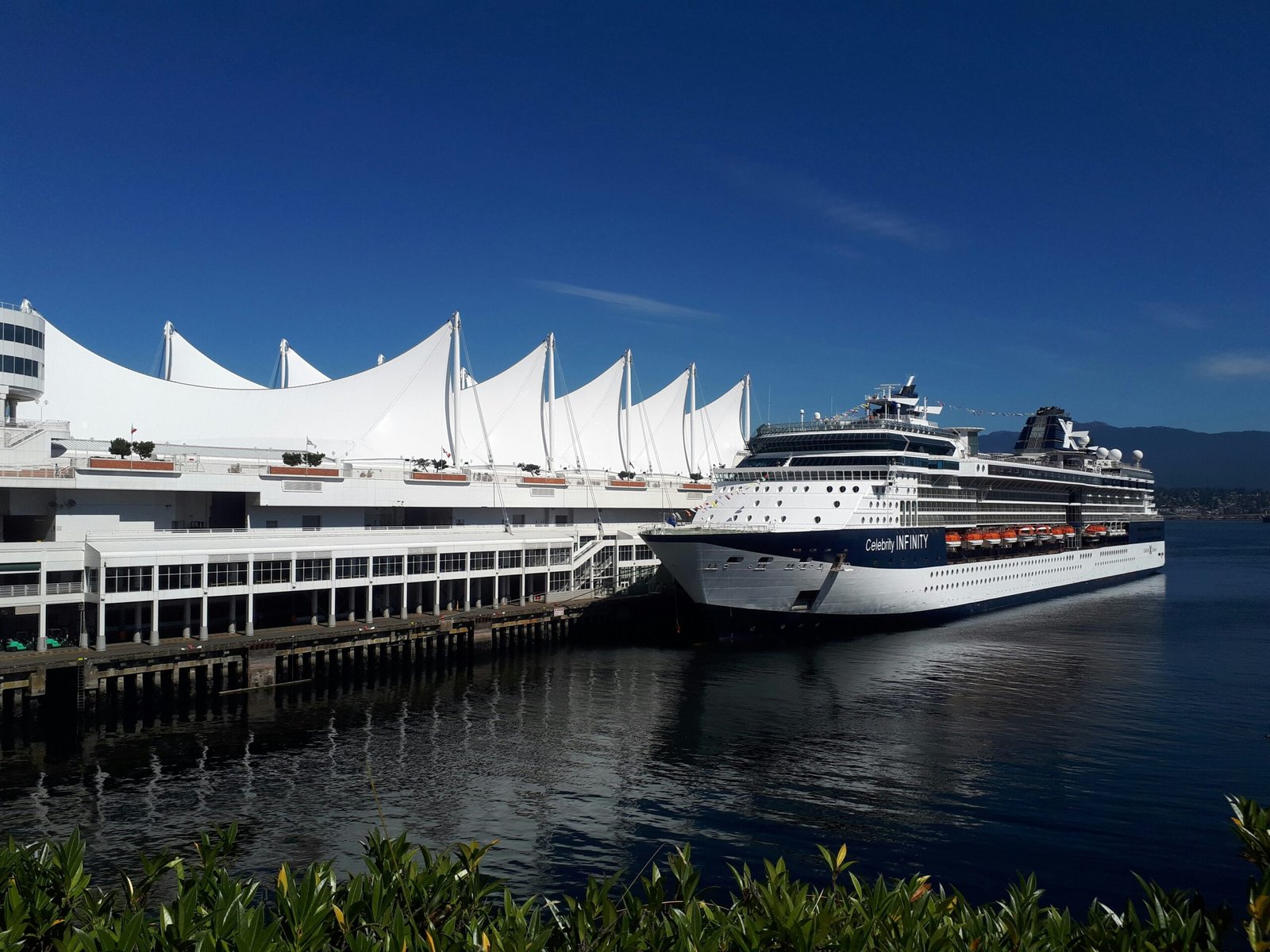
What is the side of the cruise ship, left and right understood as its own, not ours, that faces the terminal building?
front

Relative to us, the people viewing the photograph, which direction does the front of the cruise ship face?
facing the viewer and to the left of the viewer

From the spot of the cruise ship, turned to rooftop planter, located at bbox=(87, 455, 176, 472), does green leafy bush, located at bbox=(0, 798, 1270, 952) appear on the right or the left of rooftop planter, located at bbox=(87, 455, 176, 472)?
left

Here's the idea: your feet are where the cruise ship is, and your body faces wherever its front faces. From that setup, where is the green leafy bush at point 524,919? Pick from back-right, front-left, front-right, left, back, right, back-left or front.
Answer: front-left

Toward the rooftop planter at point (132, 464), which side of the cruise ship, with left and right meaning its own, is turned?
front
